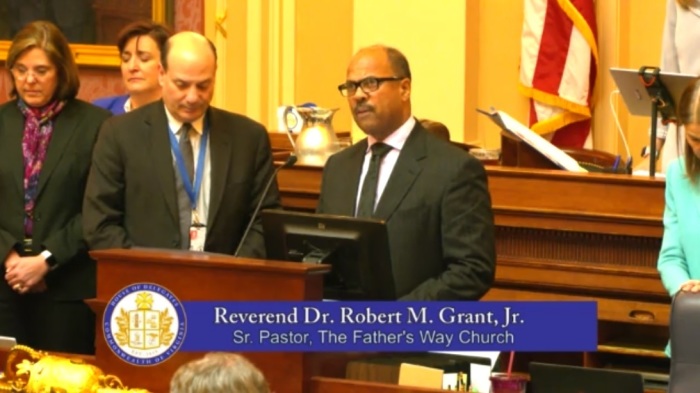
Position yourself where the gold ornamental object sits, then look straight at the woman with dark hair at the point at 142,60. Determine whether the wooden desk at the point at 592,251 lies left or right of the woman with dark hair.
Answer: right

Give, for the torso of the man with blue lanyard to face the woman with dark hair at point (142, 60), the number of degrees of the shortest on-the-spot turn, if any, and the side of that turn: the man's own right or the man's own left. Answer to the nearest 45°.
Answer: approximately 180°

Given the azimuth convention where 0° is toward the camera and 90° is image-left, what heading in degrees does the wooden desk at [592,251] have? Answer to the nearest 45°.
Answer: approximately 0°

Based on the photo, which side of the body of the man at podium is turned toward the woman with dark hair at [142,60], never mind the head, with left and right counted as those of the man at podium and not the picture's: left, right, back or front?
right

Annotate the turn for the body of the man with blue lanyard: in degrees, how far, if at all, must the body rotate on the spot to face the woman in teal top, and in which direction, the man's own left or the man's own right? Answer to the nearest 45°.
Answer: approximately 45° to the man's own left

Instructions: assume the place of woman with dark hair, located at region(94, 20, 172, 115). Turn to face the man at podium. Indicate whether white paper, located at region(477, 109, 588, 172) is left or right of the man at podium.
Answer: left

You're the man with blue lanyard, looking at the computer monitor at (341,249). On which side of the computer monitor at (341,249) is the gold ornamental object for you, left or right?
right

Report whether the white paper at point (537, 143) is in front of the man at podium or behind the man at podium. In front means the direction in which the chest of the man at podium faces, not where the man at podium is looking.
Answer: behind
